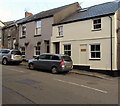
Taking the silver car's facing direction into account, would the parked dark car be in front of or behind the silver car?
behind

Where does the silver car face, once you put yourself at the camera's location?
facing away from the viewer and to the left of the viewer

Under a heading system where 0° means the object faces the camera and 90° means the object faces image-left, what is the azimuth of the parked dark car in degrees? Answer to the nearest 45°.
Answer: approximately 135°

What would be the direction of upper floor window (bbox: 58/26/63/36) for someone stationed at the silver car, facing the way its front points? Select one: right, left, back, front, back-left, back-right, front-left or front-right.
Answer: back-right

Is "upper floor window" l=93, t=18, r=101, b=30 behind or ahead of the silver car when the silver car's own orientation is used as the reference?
behind

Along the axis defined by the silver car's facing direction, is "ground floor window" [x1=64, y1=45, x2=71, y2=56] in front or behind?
behind

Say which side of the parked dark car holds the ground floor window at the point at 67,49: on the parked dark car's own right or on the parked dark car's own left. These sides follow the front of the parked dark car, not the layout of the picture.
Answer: on the parked dark car's own right
